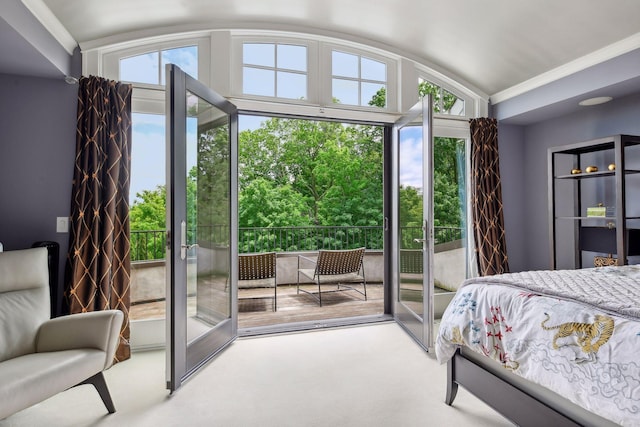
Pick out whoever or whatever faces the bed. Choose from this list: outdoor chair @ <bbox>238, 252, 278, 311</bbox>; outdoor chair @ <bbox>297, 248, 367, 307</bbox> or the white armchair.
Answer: the white armchair

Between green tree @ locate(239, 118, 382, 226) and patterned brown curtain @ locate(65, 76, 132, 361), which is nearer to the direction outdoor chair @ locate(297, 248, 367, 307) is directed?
the green tree

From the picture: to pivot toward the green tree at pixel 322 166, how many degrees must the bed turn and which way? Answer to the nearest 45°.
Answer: approximately 90° to its right

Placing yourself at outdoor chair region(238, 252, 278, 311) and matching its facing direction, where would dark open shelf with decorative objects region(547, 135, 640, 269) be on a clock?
The dark open shelf with decorative objects is roughly at 4 o'clock from the outdoor chair.

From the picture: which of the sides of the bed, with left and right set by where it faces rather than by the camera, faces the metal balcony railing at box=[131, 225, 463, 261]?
right

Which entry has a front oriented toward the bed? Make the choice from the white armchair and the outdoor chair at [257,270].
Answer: the white armchair

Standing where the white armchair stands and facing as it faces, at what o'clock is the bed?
The bed is roughly at 12 o'clock from the white armchair.

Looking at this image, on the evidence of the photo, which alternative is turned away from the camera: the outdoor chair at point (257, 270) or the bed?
the outdoor chair

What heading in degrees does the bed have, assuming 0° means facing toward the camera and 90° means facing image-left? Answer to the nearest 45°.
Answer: approximately 45°

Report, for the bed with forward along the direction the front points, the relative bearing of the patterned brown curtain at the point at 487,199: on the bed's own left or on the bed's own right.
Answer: on the bed's own right
